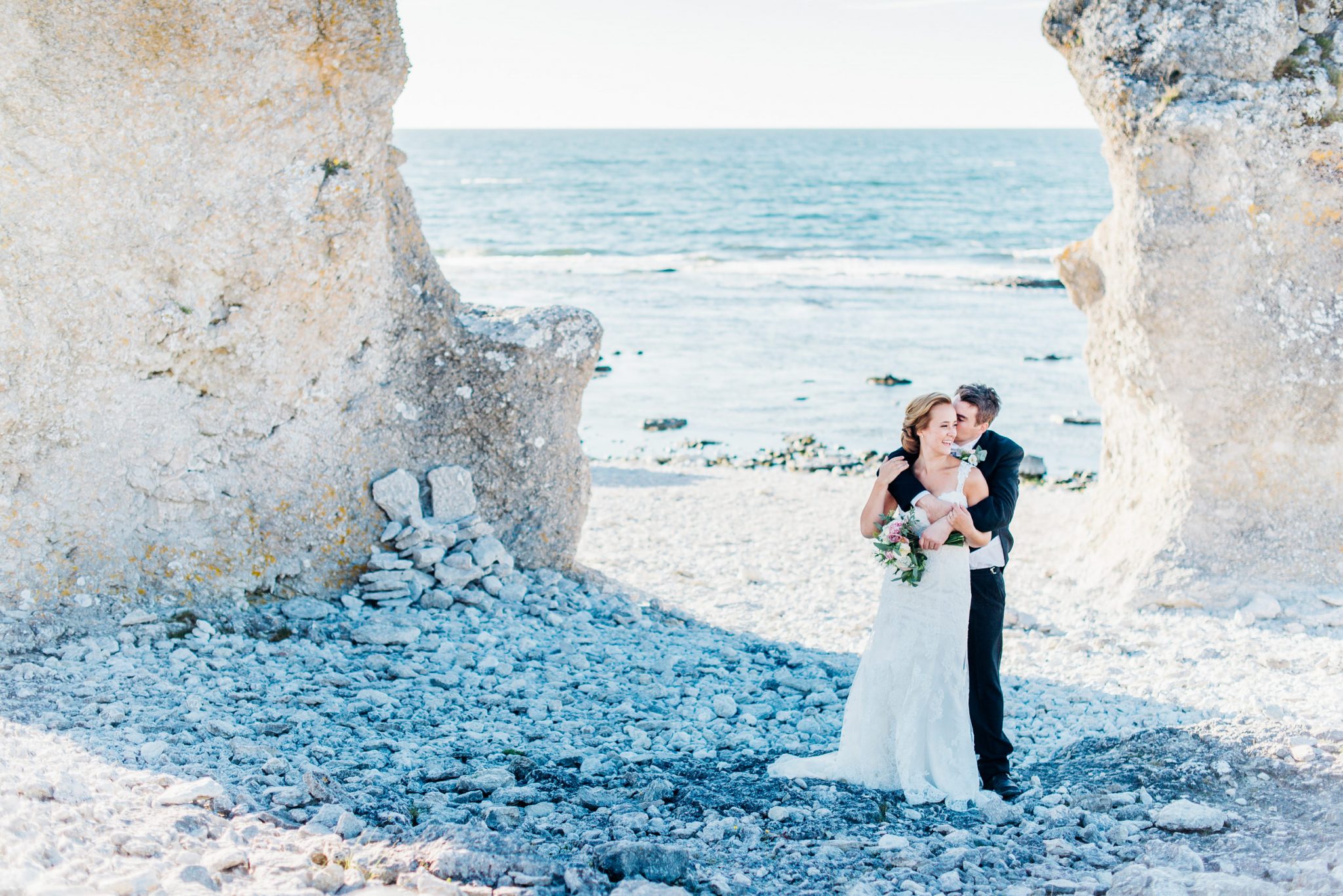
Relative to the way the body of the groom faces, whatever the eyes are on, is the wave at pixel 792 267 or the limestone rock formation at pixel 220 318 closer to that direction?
the limestone rock formation

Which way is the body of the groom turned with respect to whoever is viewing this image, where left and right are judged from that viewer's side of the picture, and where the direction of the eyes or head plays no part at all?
facing the viewer and to the left of the viewer

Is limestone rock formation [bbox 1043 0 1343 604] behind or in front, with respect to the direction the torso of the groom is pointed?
behind

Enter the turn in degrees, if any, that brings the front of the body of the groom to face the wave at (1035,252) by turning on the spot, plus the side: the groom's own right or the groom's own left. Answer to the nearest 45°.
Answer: approximately 135° to the groom's own right

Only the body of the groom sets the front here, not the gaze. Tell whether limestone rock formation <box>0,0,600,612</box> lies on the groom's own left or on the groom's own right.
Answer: on the groom's own right

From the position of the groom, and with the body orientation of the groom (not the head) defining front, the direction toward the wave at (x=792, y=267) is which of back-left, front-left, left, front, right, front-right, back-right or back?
back-right
